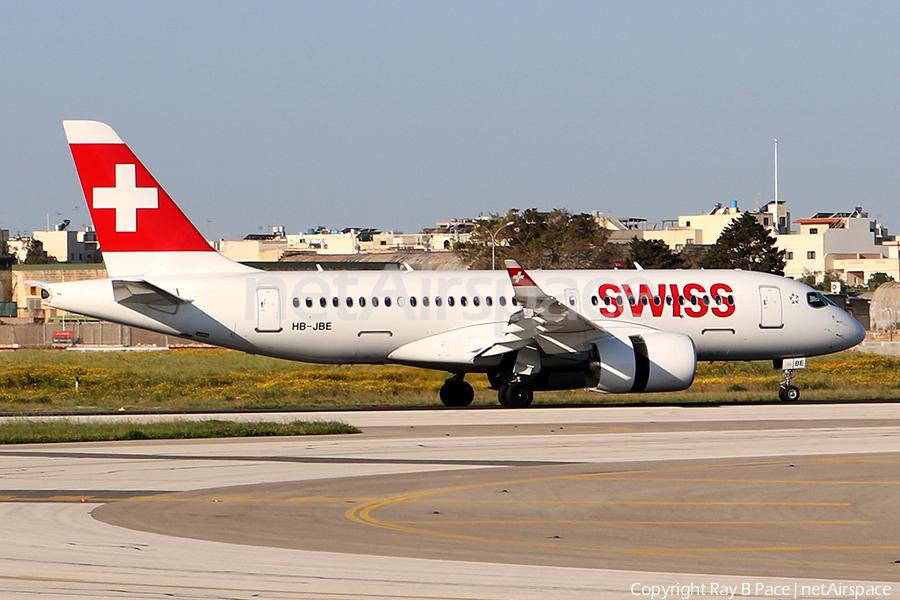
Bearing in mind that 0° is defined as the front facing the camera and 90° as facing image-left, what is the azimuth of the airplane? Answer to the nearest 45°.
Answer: approximately 270°
